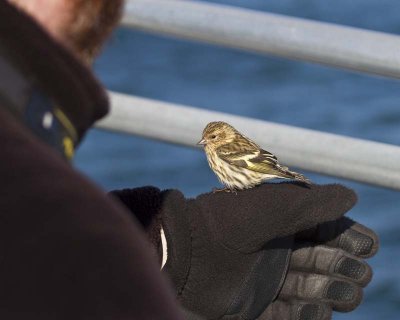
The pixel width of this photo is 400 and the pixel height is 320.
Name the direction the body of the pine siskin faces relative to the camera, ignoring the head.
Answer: to the viewer's left
